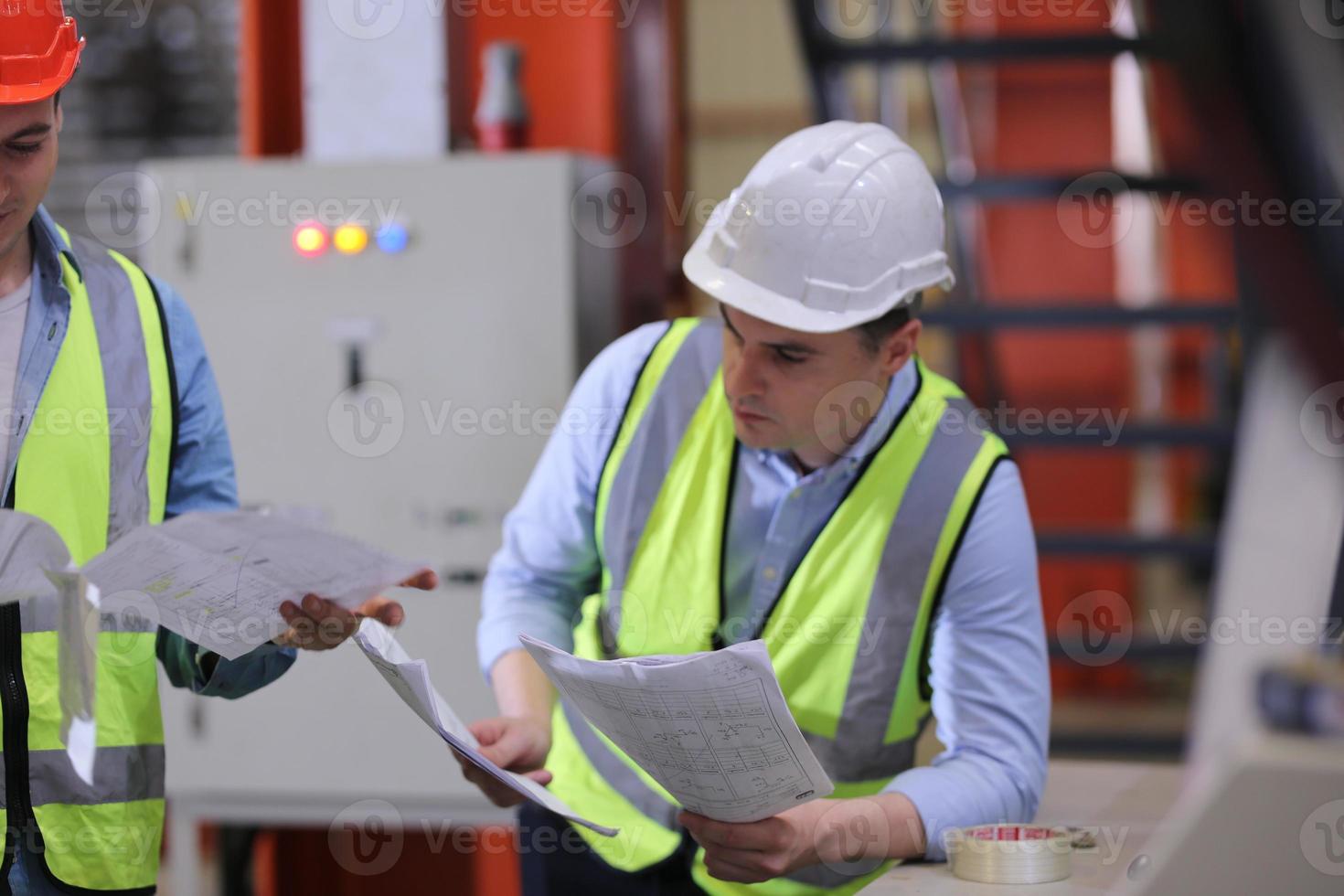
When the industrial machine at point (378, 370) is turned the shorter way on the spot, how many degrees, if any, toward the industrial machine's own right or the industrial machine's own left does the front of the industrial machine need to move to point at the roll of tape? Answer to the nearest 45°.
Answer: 0° — it already faces it

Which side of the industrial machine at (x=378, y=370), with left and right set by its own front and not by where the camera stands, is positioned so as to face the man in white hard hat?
front

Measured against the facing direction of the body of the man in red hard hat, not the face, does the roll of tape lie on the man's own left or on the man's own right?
on the man's own left

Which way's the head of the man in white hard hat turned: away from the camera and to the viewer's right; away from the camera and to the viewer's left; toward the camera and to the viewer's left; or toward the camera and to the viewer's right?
toward the camera and to the viewer's left

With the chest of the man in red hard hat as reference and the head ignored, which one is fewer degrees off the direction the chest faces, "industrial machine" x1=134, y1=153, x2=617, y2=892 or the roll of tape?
the roll of tape

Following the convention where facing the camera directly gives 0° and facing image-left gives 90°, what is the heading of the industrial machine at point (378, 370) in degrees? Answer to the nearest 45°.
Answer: approximately 0°

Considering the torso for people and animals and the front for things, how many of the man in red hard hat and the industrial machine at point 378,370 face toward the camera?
2

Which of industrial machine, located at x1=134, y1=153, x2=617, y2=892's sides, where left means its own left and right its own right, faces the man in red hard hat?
front

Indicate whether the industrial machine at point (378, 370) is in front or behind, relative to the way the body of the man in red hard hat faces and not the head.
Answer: behind

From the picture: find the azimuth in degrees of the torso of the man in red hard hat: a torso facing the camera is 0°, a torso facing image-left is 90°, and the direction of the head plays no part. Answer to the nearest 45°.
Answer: approximately 0°
